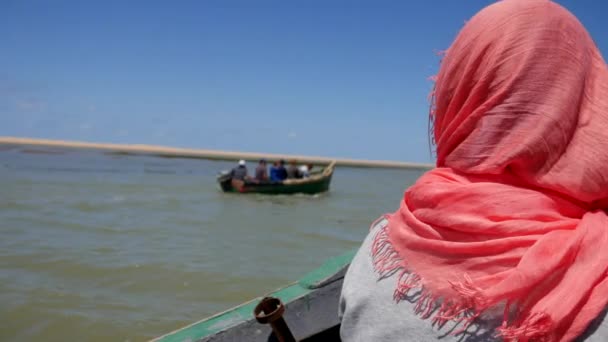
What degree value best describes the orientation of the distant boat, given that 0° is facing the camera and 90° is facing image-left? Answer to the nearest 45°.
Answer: approximately 270°

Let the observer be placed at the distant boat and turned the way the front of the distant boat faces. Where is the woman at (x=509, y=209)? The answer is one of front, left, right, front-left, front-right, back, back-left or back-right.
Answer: right

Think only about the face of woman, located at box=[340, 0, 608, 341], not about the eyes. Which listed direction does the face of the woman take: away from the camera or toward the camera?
away from the camera
